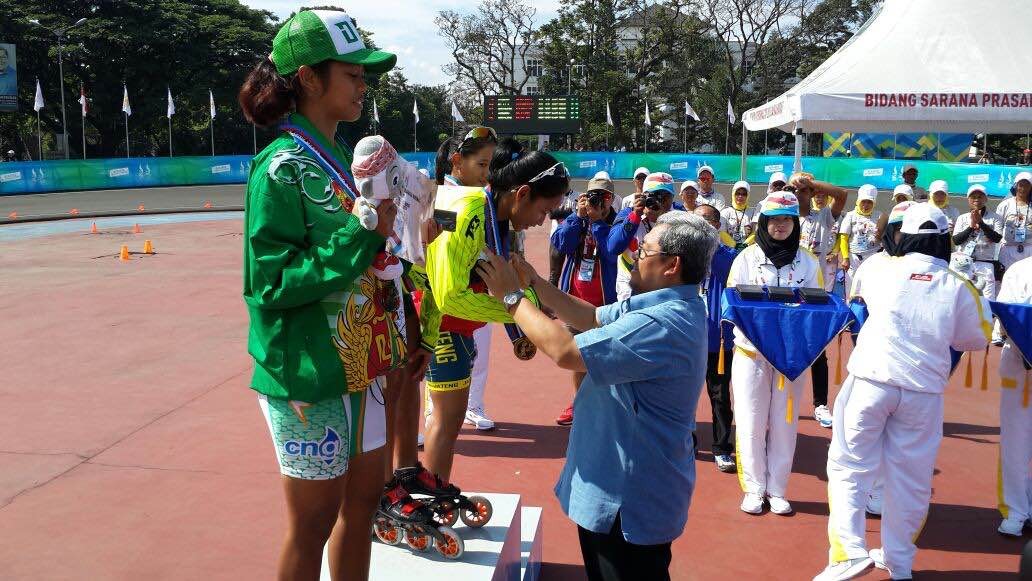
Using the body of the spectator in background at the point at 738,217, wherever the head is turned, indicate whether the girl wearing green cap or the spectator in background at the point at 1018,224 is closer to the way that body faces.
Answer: the girl wearing green cap

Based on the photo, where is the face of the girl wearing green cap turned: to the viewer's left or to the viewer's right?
to the viewer's right

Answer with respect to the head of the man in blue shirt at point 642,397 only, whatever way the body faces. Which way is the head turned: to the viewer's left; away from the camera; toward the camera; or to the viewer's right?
to the viewer's left

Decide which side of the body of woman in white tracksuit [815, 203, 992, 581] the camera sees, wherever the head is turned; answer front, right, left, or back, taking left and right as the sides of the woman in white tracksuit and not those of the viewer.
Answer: back

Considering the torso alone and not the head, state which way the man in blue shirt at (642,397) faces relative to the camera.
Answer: to the viewer's left

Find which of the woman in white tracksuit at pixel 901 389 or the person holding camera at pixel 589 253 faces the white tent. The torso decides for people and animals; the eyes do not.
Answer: the woman in white tracksuit

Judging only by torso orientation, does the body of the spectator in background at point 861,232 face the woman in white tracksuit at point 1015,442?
yes

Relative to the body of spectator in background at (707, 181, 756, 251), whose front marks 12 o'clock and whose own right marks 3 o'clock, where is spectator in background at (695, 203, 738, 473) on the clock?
spectator in background at (695, 203, 738, 473) is roughly at 12 o'clock from spectator in background at (707, 181, 756, 251).

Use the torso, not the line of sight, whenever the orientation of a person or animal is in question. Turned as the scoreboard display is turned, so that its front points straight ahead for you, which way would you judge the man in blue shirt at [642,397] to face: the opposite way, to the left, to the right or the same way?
to the right

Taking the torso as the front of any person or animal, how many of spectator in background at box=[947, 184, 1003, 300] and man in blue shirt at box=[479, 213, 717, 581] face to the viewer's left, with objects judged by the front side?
1
